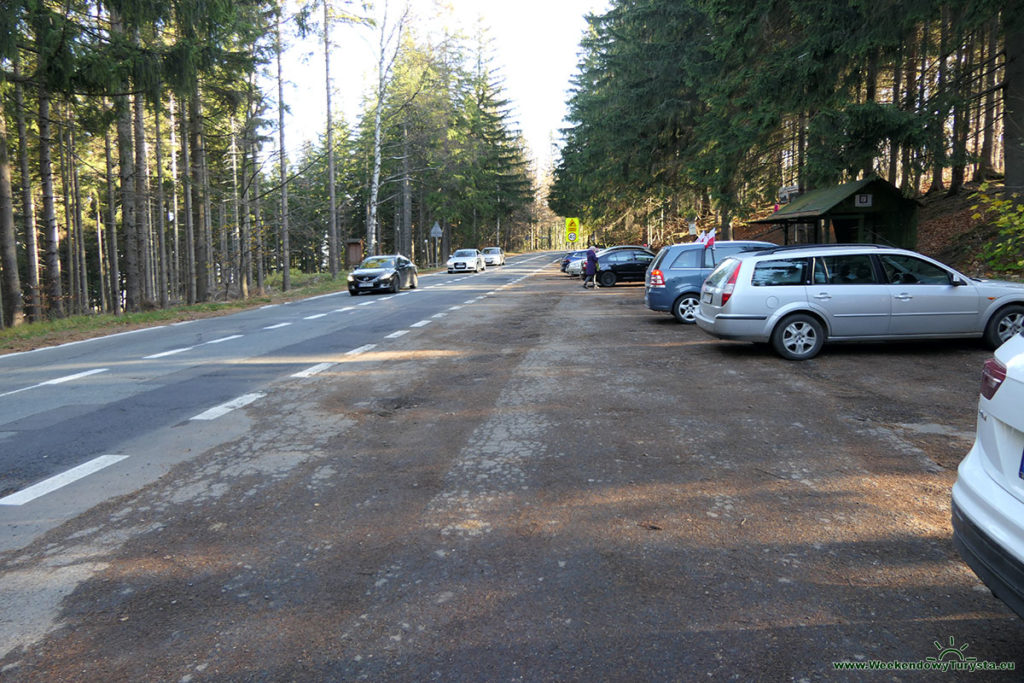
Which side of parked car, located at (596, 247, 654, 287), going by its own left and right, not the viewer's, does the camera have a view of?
right

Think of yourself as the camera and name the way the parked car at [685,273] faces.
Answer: facing to the right of the viewer

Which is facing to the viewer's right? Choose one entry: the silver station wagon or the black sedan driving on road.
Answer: the silver station wagon

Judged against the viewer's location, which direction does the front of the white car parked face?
facing away from the viewer and to the right of the viewer

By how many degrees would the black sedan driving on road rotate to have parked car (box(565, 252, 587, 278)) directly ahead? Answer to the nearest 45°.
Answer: approximately 180°

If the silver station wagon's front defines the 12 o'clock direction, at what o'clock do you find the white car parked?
The white car parked is roughly at 3 o'clock from the silver station wagon.

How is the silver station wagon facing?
to the viewer's right

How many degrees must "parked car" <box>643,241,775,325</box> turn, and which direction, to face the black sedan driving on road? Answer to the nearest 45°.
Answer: approximately 135° to its left

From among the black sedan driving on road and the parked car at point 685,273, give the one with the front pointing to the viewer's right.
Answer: the parked car
